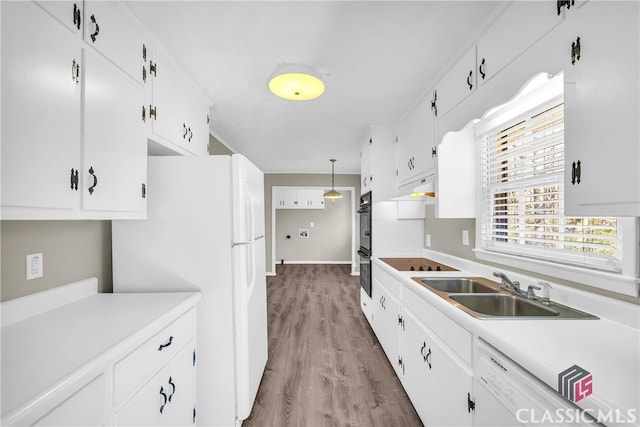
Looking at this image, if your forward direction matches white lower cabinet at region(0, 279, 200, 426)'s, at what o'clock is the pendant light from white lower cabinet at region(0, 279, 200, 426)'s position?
The pendant light is roughly at 9 o'clock from the white lower cabinet.

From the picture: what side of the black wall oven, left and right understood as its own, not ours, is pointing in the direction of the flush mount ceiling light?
left

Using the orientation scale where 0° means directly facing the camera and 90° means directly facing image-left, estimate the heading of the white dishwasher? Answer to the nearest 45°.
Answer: approximately 45°

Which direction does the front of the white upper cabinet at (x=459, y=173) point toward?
to the viewer's left

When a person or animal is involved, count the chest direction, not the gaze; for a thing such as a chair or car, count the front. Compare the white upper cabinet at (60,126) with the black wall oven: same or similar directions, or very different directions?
very different directions

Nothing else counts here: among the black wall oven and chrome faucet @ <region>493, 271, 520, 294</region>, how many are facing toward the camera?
0

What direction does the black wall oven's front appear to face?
to the viewer's left

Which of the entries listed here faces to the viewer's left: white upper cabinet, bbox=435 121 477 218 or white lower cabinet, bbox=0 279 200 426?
the white upper cabinet

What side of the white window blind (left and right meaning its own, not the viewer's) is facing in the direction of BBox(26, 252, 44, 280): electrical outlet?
front

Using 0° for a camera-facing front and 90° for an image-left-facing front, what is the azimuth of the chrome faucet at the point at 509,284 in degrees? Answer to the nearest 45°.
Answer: approximately 90°

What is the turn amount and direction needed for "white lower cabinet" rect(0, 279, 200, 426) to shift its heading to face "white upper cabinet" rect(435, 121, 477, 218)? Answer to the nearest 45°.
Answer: approximately 45° to its left

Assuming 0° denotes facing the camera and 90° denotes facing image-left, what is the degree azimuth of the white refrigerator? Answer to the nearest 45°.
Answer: approximately 270°

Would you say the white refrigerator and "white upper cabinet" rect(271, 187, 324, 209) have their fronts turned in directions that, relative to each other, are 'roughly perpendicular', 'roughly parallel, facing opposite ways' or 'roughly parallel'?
roughly perpendicular
